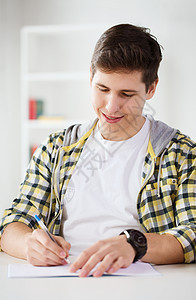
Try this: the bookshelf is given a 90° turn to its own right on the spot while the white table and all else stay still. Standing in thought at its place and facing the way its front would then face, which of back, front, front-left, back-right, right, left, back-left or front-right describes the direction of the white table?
left

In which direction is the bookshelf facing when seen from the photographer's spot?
facing the viewer

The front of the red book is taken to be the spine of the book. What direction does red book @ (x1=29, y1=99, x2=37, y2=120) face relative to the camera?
toward the camera

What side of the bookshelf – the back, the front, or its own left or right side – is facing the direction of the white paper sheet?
front

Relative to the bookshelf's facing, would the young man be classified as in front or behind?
in front

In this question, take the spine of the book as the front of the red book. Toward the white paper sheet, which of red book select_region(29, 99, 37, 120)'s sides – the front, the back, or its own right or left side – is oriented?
front

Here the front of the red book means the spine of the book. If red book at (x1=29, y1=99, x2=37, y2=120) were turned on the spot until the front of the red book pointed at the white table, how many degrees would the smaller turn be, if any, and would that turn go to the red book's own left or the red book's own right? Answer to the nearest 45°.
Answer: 0° — it already faces it
